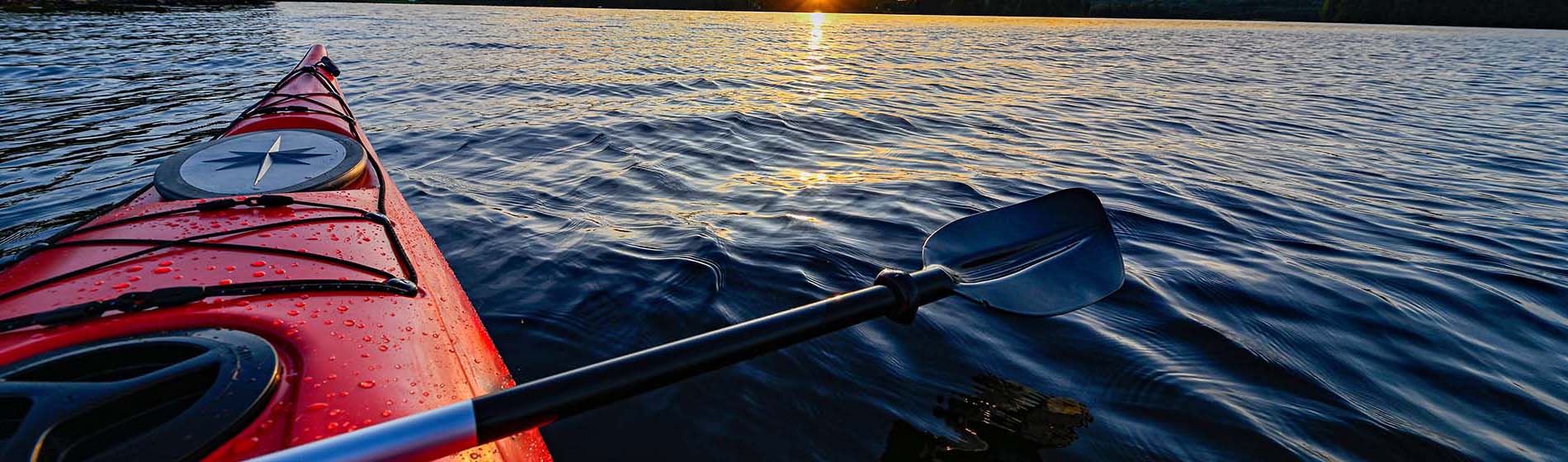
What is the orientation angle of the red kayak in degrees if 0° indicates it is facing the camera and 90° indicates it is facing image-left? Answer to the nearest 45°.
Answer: approximately 180°
